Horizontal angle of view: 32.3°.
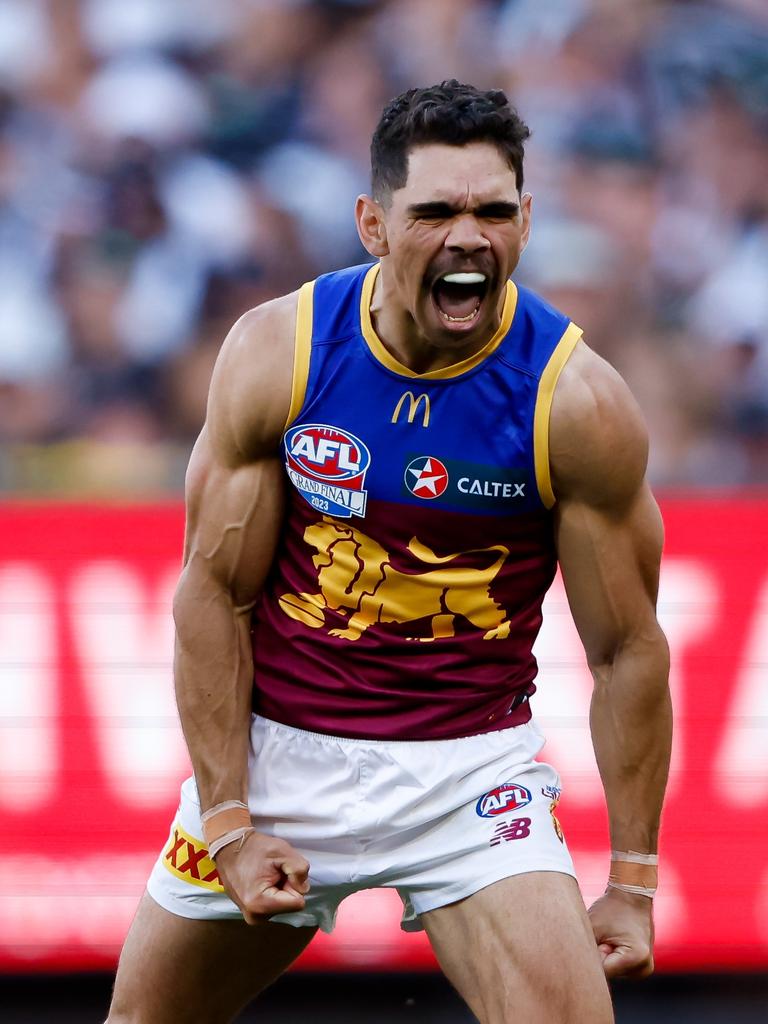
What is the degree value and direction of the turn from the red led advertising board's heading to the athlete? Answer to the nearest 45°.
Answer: approximately 45° to its left

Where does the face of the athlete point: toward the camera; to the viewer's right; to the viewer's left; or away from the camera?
toward the camera

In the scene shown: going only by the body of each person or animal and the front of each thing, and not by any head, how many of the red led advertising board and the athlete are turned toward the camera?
2

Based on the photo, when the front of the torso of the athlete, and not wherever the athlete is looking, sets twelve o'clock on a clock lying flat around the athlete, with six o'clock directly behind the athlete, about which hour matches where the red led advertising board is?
The red led advertising board is roughly at 5 o'clock from the athlete.

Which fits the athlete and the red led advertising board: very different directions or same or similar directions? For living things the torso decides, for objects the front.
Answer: same or similar directions

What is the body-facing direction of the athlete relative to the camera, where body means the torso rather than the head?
toward the camera
